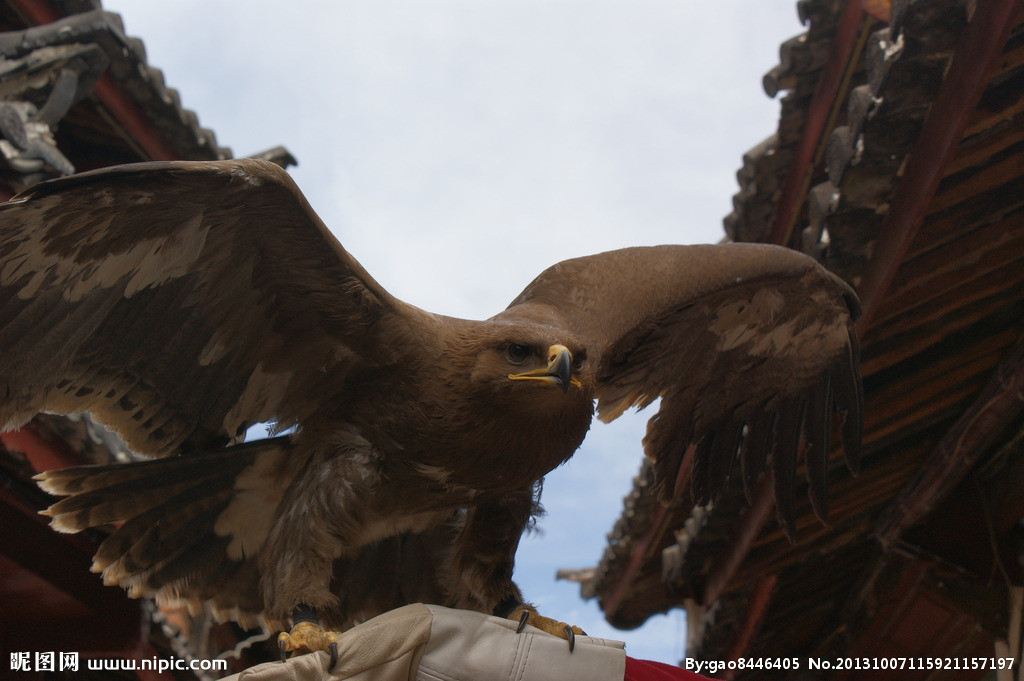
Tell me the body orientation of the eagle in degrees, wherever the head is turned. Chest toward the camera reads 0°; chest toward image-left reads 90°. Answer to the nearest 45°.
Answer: approximately 315°
